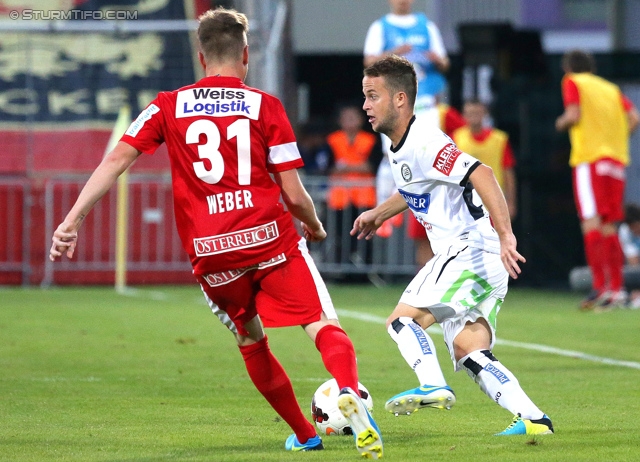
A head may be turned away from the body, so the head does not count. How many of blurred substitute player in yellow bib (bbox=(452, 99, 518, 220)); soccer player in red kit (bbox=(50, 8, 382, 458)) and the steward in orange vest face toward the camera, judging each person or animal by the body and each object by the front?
2

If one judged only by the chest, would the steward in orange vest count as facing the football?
yes

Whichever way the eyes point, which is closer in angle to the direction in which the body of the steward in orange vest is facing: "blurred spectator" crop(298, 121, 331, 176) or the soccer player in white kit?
the soccer player in white kit

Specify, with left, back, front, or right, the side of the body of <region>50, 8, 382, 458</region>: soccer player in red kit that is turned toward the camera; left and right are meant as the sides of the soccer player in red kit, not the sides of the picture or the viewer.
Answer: back

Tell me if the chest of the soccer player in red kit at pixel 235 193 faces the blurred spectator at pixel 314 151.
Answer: yes

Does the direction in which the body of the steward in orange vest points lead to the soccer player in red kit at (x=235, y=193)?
yes

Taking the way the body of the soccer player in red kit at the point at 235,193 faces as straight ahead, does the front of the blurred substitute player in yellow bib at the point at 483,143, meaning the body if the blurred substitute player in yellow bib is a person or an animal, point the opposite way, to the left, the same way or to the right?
the opposite way

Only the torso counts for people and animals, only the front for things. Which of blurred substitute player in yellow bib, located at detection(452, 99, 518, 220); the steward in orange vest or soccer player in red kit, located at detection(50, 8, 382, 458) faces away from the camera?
the soccer player in red kit
